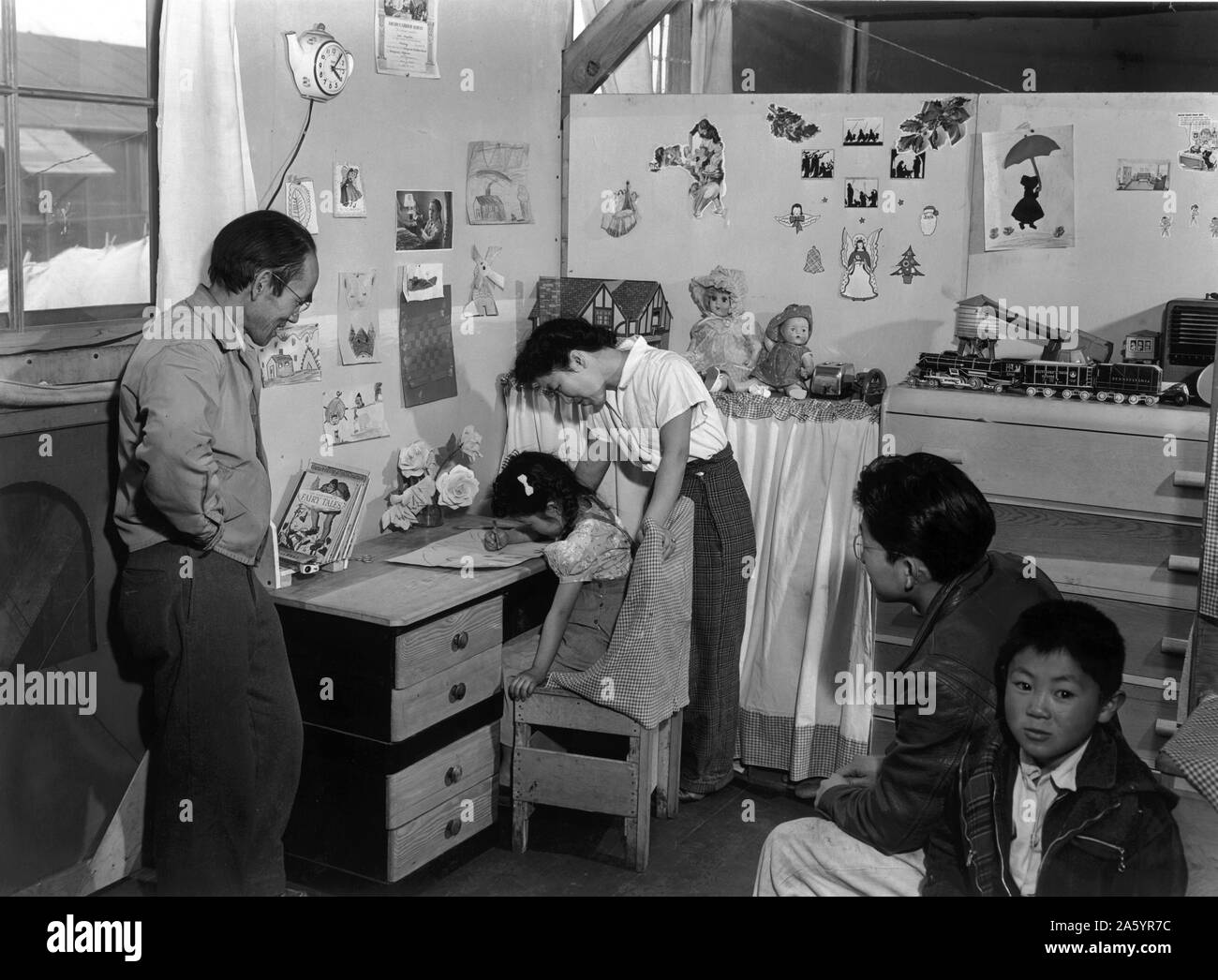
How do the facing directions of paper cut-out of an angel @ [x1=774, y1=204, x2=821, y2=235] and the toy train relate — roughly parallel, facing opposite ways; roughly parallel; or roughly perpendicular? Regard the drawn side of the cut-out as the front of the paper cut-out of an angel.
roughly perpendicular

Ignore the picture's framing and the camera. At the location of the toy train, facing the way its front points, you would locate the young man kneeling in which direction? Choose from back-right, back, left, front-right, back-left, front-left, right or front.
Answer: left

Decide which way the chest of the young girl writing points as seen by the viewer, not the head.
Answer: to the viewer's left

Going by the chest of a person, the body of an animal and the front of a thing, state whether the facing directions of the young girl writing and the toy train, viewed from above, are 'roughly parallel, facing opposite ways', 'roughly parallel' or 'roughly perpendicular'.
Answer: roughly parallel

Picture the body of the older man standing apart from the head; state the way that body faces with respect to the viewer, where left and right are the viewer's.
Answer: facing to the right of the viewer

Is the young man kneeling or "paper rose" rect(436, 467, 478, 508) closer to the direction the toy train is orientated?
the paper rose

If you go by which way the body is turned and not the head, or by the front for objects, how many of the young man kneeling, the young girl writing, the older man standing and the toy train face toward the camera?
0

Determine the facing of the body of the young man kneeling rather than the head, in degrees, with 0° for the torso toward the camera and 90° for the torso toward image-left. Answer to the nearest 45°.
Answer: approximately 90°

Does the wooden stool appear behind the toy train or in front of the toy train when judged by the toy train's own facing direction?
in front

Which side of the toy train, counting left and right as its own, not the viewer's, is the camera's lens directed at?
left

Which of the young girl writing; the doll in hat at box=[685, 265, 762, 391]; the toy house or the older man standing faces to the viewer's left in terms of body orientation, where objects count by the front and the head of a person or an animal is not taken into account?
the young girl writing

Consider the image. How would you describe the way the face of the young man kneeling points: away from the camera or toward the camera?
away from the camera

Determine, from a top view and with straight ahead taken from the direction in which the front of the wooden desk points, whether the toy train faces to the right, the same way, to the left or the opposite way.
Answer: the opposite way
